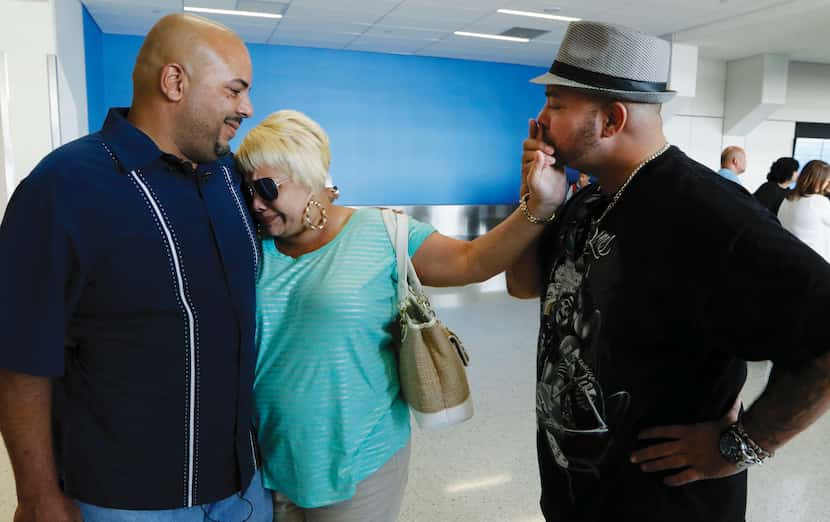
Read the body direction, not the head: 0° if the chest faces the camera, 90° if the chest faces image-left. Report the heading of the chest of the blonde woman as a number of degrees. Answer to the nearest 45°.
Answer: approximately 45°

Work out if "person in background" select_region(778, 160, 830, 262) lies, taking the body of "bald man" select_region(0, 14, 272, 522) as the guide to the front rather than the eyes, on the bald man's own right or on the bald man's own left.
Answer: on the bald man's own left

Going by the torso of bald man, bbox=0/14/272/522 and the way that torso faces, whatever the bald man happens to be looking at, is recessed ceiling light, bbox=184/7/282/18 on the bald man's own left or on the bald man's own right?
on the bald man's own left

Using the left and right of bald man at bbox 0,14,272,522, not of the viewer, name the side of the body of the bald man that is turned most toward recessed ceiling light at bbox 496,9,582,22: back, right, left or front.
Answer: left

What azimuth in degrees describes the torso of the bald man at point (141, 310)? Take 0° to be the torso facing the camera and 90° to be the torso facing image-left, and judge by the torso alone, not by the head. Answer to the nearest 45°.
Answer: approximately 315°

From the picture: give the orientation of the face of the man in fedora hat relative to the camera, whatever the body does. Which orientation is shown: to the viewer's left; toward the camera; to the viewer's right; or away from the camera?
to the viewer's left
